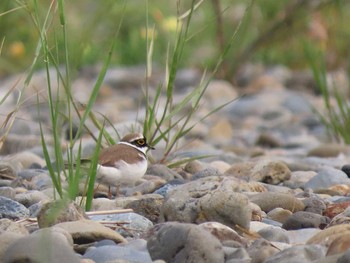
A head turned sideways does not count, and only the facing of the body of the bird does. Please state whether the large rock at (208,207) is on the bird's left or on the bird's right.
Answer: on the bird's right

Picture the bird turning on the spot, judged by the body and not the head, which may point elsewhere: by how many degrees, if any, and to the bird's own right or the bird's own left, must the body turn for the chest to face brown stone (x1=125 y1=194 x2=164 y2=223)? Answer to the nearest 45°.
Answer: approximately 90° to the bird's own right

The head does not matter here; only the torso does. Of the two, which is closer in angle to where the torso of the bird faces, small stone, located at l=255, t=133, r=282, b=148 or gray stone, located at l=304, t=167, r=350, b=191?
the gray stone

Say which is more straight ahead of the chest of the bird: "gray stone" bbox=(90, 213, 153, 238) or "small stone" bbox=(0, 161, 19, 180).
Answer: the gray stone

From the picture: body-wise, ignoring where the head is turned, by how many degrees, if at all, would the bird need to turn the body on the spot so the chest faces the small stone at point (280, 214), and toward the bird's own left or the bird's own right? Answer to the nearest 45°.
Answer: approximately 45° to the bird's own right

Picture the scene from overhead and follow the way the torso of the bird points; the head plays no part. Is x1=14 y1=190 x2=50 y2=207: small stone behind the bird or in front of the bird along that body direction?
behind

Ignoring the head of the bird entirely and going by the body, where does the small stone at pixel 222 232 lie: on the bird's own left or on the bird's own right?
on the bird's own right

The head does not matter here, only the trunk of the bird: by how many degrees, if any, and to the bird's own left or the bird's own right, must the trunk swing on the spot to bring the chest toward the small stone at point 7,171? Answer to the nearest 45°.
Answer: approximately 135° to the bird's own left

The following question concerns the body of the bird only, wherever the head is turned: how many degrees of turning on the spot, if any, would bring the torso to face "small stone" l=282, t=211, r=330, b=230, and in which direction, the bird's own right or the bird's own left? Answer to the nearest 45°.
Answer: approximately 45° to the bird's own right

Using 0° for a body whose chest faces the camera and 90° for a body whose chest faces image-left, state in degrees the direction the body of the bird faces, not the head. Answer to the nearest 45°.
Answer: approximately 270°
